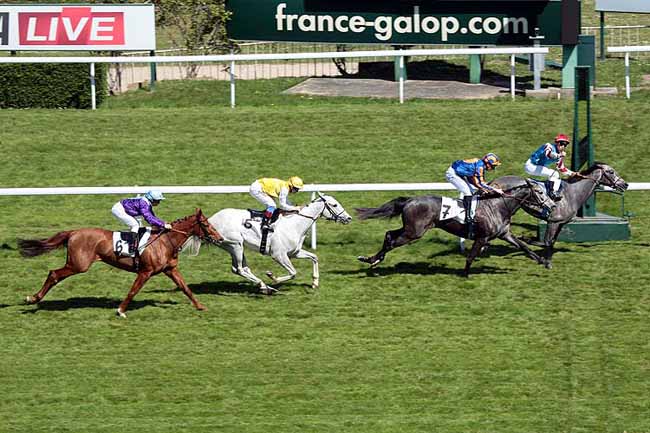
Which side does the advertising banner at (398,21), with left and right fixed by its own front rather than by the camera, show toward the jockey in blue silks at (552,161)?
front

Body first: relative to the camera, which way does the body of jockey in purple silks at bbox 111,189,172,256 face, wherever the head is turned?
to the viewer's right

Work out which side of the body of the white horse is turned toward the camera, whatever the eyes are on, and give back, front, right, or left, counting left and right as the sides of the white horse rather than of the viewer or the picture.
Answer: right

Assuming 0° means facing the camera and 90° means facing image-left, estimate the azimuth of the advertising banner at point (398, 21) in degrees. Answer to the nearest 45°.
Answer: approximately 0°

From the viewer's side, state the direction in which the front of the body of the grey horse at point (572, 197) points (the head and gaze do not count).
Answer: to the viewer's right

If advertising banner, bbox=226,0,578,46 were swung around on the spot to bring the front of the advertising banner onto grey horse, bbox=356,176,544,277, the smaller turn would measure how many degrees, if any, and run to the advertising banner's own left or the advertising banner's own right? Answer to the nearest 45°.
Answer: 0° — it already faces it

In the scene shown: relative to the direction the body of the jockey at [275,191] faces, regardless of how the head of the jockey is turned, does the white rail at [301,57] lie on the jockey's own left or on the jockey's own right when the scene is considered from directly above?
on the jockey's own left

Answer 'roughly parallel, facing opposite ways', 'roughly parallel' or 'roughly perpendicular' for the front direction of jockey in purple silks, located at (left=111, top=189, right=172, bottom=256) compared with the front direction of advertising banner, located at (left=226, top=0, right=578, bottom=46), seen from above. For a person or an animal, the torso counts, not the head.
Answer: roughly perpendicular

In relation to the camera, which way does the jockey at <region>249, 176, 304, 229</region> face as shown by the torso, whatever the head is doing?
to the viewer's right

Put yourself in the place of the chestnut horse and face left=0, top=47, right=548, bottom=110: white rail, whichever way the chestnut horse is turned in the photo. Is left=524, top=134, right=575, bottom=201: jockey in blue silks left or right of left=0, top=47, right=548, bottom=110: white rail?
right

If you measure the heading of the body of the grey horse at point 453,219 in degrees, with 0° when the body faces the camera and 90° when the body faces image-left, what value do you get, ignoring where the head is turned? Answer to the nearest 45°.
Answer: approximately 270°

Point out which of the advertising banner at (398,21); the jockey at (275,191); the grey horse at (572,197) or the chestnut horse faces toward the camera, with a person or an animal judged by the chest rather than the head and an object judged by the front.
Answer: the advertising banner

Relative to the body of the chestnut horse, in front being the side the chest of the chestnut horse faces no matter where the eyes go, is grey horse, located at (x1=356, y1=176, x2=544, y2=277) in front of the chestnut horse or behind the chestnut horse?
in front
